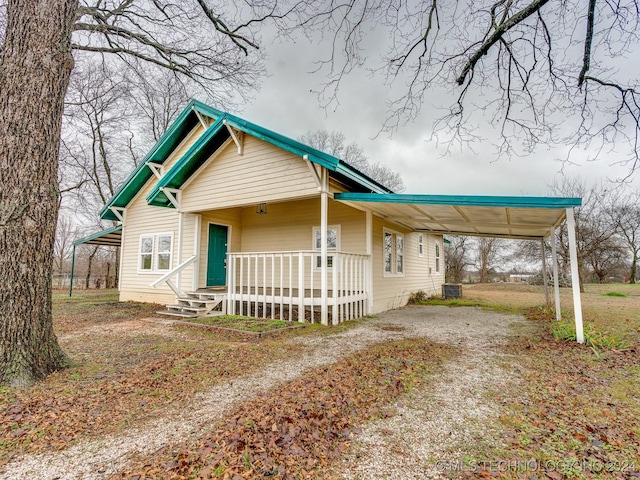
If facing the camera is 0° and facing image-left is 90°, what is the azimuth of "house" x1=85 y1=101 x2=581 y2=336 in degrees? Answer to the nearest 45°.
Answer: approximately 45°

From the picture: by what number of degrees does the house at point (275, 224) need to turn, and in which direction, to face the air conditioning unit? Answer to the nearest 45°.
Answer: approximately 180°

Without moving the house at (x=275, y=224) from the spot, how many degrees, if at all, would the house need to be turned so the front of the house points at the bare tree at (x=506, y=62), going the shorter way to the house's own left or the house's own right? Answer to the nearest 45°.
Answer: approximately 90° to the house's own left

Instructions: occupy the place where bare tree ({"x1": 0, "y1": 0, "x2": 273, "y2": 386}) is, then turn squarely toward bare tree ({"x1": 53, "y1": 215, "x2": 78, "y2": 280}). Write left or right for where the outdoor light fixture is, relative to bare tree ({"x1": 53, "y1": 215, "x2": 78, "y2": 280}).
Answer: right

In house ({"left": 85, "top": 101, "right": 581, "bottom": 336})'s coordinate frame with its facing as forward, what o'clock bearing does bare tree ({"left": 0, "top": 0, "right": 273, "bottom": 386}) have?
The bare tree is roughly at 11 o'clock from the house.

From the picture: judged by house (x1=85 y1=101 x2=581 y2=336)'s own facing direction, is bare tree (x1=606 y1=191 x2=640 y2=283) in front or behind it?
behind

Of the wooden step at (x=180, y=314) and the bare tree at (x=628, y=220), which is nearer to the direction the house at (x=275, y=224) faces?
the wooden step

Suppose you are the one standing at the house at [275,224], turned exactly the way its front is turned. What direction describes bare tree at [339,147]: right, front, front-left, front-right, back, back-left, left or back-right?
back-right
